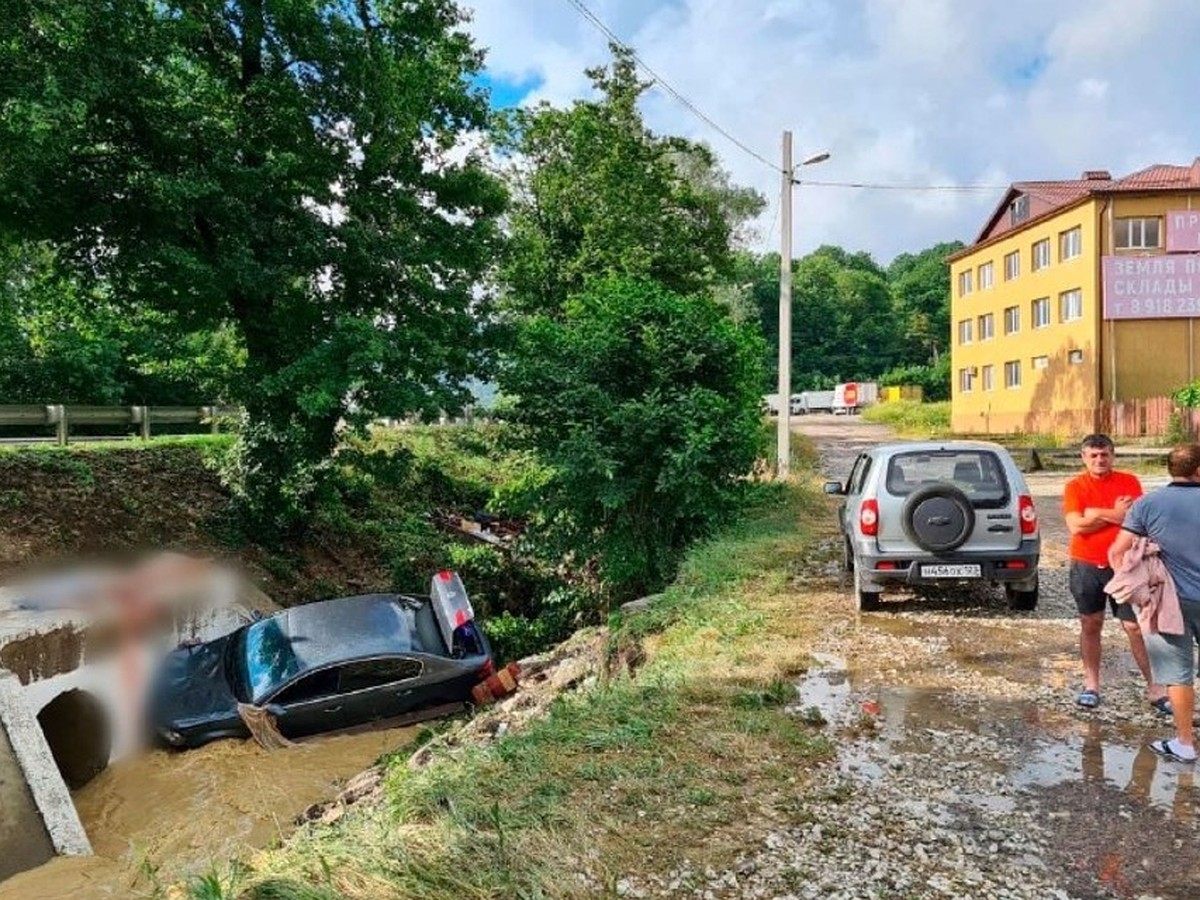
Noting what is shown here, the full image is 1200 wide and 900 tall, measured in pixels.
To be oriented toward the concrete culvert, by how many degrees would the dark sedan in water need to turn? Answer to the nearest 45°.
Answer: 0° — it already faces it

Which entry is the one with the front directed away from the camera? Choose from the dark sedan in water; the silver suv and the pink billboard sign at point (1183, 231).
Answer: the silver suv

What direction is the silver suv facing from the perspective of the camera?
away from the camera

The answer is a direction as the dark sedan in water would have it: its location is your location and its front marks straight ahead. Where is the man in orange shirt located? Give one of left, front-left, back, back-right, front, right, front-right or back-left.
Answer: back-left

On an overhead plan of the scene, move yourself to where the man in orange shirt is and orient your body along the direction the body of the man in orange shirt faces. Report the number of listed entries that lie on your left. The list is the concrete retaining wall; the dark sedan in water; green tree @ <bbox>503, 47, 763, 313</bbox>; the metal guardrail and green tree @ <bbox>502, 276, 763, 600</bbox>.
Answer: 0

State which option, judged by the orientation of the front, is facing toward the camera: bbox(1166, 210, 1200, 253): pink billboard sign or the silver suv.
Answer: the pink billboard sign

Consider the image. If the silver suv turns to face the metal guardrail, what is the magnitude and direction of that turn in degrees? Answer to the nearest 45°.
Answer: approximately 90° to its left

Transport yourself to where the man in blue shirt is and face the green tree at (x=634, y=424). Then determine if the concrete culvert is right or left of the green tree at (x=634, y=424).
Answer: left

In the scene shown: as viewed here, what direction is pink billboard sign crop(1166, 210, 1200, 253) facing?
toward the camera

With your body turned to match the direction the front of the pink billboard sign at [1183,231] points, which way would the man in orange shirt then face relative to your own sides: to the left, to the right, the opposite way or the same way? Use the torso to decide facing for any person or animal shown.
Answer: the same way

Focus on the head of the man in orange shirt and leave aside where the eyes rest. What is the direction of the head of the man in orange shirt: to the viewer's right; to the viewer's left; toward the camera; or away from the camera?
toward the camera

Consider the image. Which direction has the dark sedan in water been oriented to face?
to the viewer's left

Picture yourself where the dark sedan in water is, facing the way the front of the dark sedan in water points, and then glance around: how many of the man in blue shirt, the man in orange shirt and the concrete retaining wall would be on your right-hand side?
0

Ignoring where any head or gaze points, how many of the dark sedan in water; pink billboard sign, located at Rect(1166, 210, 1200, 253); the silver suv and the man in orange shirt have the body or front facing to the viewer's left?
1

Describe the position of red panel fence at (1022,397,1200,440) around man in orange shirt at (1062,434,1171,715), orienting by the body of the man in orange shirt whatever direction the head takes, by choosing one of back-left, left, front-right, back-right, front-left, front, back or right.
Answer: back

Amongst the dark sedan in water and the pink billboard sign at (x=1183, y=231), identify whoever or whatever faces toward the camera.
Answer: the pink billboard sign

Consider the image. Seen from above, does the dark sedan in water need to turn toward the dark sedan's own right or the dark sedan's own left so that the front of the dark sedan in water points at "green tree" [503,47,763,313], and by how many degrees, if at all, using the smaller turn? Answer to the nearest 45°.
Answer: approximately 135° to the dark sedan's own right

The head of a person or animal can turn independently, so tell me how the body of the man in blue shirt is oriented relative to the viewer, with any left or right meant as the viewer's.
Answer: facing away from the viewer and to the left of the viewer

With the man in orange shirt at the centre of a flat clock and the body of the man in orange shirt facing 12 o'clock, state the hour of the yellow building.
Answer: The yellow building is roughly at 6 o'clock from the man in orange shirt.

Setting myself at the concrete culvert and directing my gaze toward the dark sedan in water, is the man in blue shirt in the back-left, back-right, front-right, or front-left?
front-right

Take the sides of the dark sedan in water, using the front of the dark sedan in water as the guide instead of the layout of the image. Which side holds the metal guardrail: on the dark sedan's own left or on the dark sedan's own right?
on the dark sedan's own right
